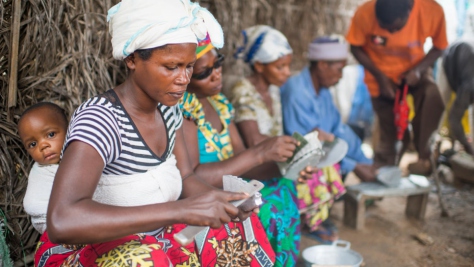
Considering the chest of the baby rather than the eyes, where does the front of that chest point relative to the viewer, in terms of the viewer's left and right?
facing the viewer

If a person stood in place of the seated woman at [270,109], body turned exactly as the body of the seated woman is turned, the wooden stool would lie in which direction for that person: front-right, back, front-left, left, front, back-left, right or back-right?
front

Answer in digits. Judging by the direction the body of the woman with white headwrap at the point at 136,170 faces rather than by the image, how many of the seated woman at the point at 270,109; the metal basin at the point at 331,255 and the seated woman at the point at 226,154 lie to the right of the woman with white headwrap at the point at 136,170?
0

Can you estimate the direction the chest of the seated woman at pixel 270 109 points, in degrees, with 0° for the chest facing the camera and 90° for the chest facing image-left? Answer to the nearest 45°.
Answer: approximately 270°

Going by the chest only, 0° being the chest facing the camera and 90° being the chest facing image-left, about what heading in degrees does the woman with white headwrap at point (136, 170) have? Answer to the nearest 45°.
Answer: approximately 315°

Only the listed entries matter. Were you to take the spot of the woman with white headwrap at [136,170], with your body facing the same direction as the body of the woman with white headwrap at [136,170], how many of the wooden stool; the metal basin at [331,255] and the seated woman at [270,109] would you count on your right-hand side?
0

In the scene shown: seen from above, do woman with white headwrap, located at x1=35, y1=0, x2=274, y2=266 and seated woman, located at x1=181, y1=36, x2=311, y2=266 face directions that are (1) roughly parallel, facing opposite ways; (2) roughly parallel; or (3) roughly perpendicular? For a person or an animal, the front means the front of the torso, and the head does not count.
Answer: roughly parallel

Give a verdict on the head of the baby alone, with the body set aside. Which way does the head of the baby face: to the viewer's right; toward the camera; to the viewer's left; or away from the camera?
toward the camera

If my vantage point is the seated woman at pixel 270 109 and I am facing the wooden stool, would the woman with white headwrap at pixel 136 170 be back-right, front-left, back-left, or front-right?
back-right
